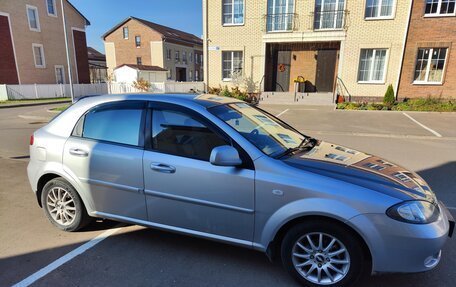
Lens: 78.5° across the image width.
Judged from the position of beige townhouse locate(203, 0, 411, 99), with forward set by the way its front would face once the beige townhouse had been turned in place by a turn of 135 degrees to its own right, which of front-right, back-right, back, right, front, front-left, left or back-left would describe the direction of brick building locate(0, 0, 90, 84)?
front-left

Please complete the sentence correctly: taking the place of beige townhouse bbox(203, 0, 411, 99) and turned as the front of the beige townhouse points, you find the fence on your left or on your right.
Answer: on your right

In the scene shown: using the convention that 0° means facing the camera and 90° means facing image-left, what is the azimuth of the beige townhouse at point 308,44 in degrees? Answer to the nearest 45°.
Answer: approximately 0°

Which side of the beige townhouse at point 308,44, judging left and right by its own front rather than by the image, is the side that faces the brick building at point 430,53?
left

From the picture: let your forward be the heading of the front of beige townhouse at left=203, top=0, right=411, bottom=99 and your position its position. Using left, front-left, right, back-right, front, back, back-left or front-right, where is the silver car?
front
